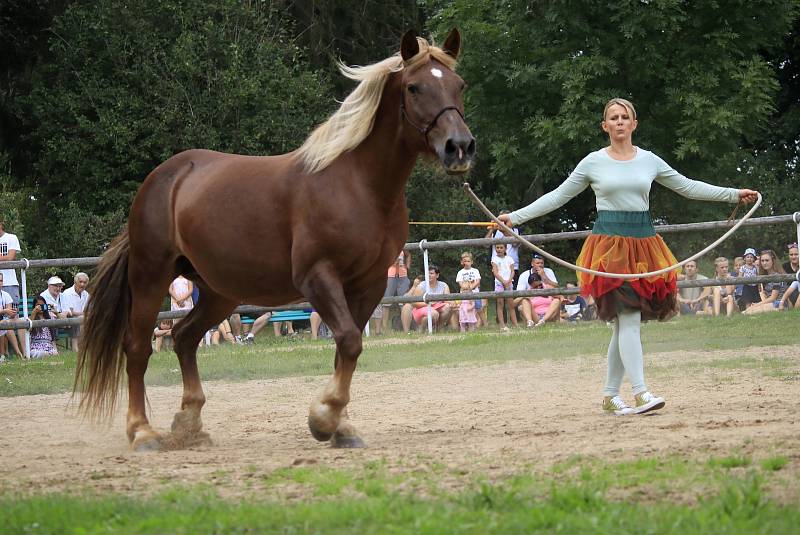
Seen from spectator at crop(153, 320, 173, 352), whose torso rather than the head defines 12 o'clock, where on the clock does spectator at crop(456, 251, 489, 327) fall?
spectator at crop(456, 251, 489, 327) is roughly at 9 o'clock from spectator at crop(153, 320, 173, 352).

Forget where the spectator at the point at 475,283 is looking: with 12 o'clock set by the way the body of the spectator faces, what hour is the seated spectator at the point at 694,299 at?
The seated spectator is roughly at 9 o'clock from the spectator.

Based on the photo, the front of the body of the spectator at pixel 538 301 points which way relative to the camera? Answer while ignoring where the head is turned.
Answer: toward the camera

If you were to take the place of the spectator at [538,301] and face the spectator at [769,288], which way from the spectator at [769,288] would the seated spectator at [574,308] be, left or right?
left

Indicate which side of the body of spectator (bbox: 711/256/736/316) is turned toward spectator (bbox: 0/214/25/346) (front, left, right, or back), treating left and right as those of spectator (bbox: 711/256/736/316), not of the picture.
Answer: right

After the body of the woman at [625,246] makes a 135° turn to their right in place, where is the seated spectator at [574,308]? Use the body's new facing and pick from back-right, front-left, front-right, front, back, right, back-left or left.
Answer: front-right

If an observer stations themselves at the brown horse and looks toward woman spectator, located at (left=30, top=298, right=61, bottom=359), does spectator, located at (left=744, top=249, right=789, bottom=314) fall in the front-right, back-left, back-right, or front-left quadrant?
front-right

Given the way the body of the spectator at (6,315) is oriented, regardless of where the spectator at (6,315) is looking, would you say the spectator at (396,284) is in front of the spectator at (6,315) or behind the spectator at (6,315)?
in front

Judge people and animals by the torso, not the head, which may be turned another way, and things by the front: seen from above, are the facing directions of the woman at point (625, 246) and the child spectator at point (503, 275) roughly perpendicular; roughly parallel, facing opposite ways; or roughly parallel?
roughly parallel

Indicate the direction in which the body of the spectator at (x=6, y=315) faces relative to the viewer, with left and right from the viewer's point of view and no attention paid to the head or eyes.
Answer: facing the viewer and to the right of the viewer

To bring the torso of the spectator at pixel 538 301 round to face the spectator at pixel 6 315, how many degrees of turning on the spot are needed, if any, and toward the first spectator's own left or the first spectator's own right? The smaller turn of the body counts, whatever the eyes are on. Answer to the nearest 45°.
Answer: approximately 90° to the first spectator's own right

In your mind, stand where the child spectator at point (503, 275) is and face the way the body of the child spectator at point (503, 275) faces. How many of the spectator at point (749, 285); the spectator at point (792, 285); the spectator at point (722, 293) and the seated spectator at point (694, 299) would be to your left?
4

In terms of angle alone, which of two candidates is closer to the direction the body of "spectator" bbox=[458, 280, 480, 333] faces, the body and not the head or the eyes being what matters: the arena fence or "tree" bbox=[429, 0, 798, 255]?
the arena fence

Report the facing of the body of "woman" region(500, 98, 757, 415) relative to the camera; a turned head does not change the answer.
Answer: toward the camera

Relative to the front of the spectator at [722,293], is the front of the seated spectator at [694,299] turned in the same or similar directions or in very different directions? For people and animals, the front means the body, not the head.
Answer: same or similar directions

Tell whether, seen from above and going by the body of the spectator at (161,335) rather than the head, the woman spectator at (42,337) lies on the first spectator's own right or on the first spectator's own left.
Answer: on the first spectator's own right

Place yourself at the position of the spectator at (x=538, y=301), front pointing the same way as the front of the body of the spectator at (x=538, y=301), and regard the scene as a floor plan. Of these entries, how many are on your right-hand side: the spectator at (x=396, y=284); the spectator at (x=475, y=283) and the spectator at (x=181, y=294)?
3

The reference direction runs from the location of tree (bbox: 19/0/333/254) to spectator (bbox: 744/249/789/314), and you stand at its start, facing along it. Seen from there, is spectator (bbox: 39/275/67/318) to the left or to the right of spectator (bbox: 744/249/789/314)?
right

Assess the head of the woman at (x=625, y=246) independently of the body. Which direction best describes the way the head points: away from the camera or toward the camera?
toward the camera
